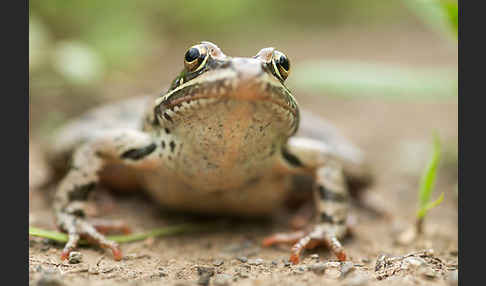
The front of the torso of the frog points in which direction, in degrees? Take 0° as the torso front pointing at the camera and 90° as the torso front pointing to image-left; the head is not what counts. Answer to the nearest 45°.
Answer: approximately 0°

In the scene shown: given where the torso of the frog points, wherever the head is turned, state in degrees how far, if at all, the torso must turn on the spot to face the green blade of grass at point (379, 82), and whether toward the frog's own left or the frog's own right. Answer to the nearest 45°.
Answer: approximately 135° to the frog's own left
